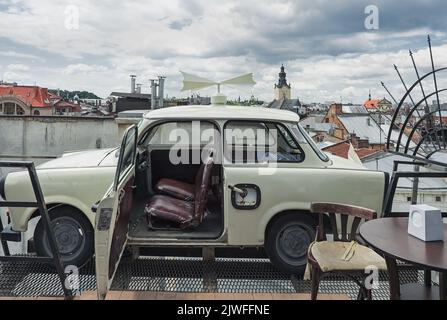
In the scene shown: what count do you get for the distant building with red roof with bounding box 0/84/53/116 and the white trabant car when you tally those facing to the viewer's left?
1

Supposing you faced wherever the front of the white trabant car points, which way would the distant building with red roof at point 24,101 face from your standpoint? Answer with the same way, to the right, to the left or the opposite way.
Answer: to the left

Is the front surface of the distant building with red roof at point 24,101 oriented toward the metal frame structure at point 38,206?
yes

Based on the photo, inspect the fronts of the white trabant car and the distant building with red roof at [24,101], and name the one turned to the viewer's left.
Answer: the white trabant car

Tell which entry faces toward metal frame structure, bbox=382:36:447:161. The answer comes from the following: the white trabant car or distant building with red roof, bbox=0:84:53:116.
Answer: the distant building with red roof

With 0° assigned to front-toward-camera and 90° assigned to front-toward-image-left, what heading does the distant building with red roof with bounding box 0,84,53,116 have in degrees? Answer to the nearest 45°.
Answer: approximately 0°

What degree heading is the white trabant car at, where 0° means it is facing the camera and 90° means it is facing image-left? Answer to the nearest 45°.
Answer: approximately 90°

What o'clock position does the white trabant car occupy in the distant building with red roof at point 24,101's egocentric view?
The white trabant car is roughly at 12 o'clock from the distant building with red roof.

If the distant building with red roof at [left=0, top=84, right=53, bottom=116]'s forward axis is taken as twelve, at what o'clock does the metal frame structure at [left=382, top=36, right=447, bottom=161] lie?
The metal frame structure is roughly at 12 o'clock from the distant building with red roof.
